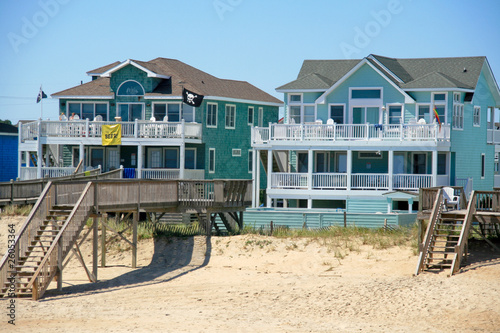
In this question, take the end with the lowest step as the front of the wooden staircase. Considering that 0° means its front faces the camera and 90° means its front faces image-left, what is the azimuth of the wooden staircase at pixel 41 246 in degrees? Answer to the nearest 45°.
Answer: approximately 45°

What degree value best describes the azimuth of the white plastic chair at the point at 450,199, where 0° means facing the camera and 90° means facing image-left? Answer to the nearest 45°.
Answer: approximately 315°

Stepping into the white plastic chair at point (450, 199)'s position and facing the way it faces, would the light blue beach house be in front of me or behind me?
behind

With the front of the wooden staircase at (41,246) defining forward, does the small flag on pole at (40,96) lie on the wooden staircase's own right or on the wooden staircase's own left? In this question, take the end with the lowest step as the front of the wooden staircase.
on the wooden staircase's own right

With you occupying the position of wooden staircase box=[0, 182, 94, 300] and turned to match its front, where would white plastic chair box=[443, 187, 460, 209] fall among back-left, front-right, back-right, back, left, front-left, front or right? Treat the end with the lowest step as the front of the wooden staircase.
back-left
